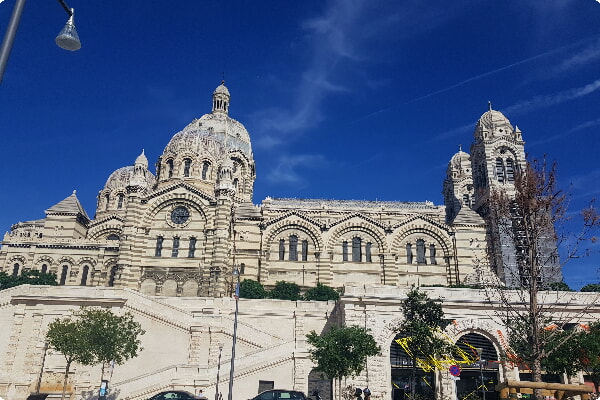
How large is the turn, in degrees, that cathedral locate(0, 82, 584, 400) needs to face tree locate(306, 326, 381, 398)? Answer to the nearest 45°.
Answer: approximately 45° to its right

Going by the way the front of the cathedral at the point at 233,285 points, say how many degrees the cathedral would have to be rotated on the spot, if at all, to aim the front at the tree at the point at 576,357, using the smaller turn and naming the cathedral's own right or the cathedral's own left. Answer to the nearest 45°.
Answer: approximately 45° to the cathedral's own right

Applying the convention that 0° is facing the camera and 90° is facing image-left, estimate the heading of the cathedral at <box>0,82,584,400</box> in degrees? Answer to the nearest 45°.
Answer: approximately 270°

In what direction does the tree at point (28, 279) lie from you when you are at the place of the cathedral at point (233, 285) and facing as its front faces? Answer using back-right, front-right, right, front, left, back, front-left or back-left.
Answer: back
